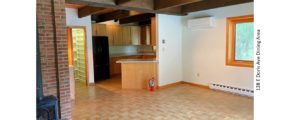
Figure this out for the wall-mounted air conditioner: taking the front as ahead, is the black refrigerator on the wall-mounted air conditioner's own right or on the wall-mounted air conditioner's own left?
on the wall-mounted air conditioner's own right

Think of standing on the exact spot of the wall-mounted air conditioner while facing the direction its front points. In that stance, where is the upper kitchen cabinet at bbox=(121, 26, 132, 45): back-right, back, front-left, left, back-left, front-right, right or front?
right

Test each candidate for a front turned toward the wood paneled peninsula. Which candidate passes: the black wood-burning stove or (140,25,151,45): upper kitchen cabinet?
the upper kitchen cabinet

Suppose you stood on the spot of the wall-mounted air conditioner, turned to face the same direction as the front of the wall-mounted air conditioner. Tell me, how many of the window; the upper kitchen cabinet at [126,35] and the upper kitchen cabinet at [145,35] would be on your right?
2

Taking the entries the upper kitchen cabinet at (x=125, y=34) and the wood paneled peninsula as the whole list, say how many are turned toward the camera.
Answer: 2

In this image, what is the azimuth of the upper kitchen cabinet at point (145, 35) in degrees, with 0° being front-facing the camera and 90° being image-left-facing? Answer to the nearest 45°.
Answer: approximately 0°

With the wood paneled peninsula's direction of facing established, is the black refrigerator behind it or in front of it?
behind

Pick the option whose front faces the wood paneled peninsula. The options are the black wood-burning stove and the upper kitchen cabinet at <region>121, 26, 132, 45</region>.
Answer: the upper kitchen cabinet

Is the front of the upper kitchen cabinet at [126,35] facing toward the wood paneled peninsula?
yes

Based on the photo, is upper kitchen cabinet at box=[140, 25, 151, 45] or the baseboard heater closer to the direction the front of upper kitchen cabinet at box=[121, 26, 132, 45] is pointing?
the baseboard heater

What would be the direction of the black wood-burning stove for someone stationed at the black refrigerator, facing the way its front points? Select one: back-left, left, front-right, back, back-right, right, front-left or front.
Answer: front-right

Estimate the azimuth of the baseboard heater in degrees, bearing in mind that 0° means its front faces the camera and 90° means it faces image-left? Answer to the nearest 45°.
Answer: approximately 45°

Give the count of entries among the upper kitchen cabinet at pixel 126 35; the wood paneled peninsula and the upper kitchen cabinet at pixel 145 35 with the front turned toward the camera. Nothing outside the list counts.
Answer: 3
